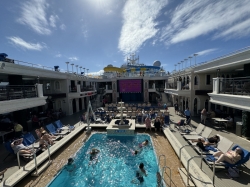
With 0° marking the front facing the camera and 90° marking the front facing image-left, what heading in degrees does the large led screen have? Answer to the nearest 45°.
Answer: approximately 0°

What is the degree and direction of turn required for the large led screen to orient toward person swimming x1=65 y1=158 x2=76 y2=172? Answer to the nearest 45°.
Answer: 0° — it already faces them

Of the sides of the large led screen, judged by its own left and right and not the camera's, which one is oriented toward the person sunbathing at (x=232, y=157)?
front

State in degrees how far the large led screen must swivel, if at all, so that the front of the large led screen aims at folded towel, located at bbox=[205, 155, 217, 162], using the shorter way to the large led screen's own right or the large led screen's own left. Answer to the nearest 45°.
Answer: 0° — it already faces it

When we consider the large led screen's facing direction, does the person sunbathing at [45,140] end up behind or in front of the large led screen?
in front

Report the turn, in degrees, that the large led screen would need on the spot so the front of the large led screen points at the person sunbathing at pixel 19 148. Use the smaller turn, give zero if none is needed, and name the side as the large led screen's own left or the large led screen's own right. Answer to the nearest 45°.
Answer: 0° — it already faces them

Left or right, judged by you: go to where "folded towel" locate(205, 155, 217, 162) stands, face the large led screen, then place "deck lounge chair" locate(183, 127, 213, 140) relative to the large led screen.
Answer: right

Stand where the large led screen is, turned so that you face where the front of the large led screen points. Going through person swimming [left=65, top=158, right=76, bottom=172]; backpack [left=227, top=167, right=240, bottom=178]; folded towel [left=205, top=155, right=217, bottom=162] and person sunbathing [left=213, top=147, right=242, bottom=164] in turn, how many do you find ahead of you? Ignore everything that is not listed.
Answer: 4

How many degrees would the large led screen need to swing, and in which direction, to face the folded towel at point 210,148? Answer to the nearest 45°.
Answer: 0° — it already faces it

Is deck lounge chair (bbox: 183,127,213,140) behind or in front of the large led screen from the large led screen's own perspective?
in front

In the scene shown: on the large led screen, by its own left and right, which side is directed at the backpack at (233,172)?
front

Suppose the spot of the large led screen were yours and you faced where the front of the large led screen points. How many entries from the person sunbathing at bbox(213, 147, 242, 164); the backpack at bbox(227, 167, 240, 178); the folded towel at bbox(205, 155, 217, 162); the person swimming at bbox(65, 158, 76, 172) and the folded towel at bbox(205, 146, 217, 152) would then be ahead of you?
5
